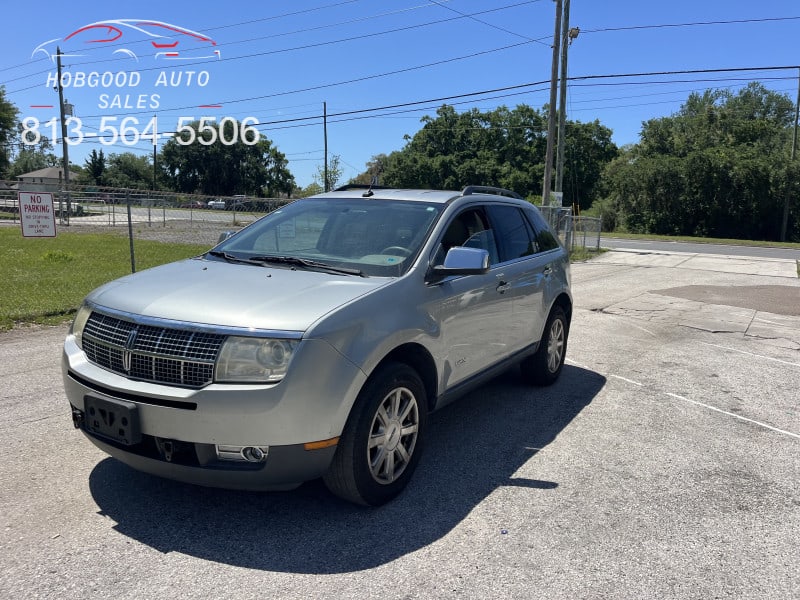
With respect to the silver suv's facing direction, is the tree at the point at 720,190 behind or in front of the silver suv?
behind

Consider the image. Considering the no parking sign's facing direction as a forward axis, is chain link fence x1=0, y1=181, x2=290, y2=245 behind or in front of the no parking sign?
behind

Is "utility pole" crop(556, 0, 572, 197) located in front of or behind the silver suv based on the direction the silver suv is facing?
behind

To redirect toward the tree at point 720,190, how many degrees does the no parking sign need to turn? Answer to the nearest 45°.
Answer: approximately 135° to its left

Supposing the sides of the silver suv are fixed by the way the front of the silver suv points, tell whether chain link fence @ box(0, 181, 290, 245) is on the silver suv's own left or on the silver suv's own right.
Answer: on the silver suv's own right

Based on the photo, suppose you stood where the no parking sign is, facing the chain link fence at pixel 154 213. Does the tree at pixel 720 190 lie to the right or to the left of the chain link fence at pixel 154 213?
right

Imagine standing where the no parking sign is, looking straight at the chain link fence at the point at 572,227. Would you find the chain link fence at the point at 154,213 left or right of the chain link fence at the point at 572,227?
left

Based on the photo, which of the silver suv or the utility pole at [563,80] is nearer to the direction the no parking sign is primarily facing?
the silver suv

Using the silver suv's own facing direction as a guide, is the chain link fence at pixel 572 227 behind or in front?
behind

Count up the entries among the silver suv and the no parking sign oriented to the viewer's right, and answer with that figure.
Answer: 0

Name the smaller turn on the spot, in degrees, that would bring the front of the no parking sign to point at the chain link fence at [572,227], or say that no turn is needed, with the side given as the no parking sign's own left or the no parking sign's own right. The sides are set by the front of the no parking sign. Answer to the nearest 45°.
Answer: approximately 90° to the no parking sign's own left
